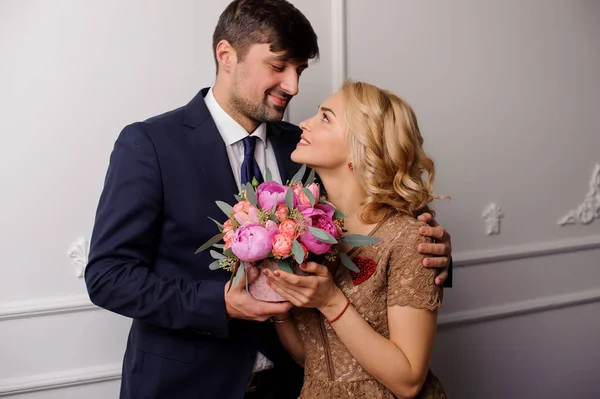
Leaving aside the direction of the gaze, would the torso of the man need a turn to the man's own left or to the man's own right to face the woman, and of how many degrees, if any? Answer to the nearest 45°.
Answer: approximately 45° to the man's own left

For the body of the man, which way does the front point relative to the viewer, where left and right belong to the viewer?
facing the viewer and to the right of the viewer

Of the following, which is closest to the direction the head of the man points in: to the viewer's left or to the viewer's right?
to the viewer's right

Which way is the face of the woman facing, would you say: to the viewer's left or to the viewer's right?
to the viewer's left
